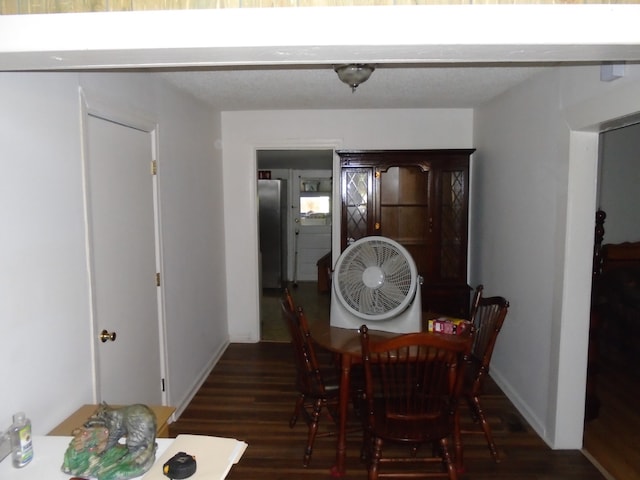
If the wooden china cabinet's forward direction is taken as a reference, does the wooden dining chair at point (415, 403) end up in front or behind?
in front

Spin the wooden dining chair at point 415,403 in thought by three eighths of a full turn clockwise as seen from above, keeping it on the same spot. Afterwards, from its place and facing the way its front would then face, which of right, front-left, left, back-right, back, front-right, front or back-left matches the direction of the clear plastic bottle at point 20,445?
right

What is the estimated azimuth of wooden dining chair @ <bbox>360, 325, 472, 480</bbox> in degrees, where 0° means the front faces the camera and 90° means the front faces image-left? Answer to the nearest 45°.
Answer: approximately 180°

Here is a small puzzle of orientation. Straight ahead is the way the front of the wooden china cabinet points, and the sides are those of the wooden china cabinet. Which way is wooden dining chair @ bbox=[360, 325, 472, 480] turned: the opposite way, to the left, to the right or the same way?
the opposite way

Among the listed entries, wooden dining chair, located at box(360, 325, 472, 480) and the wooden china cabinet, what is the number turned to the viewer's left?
0

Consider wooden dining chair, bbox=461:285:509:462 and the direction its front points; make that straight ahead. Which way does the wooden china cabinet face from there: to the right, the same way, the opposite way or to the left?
to the left

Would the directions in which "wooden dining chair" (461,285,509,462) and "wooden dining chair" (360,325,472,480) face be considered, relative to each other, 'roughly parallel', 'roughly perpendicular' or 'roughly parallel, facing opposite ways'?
roughly perpendicular

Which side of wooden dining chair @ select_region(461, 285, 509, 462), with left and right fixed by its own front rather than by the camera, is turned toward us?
left

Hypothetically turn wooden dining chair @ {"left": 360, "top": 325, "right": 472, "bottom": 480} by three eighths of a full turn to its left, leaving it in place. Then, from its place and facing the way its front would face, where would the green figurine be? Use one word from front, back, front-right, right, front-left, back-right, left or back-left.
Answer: front

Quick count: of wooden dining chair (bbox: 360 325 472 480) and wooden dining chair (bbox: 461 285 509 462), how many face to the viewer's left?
1

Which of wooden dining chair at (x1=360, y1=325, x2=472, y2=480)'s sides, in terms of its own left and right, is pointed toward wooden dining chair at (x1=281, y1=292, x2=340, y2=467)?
left
